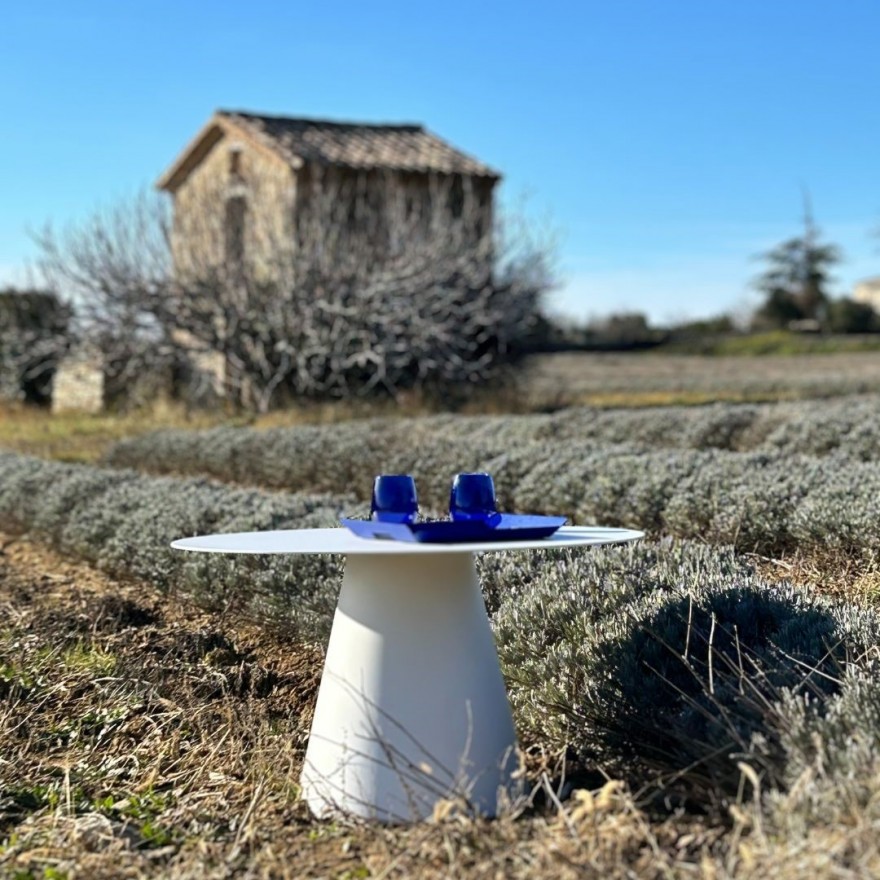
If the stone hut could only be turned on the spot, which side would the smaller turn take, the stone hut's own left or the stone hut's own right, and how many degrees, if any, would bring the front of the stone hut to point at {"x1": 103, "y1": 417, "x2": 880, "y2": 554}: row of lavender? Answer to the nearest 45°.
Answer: approximately 45° to the stone hut's own left

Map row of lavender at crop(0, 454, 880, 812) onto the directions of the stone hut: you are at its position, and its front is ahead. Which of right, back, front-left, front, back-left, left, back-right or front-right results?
front-left

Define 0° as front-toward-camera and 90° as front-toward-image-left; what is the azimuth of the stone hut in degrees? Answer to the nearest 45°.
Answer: approximately 45°

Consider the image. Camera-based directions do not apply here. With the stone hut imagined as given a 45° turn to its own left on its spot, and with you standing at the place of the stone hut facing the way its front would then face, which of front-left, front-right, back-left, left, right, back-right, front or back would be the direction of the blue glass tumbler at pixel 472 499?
front

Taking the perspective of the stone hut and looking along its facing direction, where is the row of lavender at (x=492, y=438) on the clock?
The row of lavender is roughly at 10 o'clock from the stone hut.

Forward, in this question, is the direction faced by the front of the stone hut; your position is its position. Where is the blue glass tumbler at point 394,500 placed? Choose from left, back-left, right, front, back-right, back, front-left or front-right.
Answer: front-left
